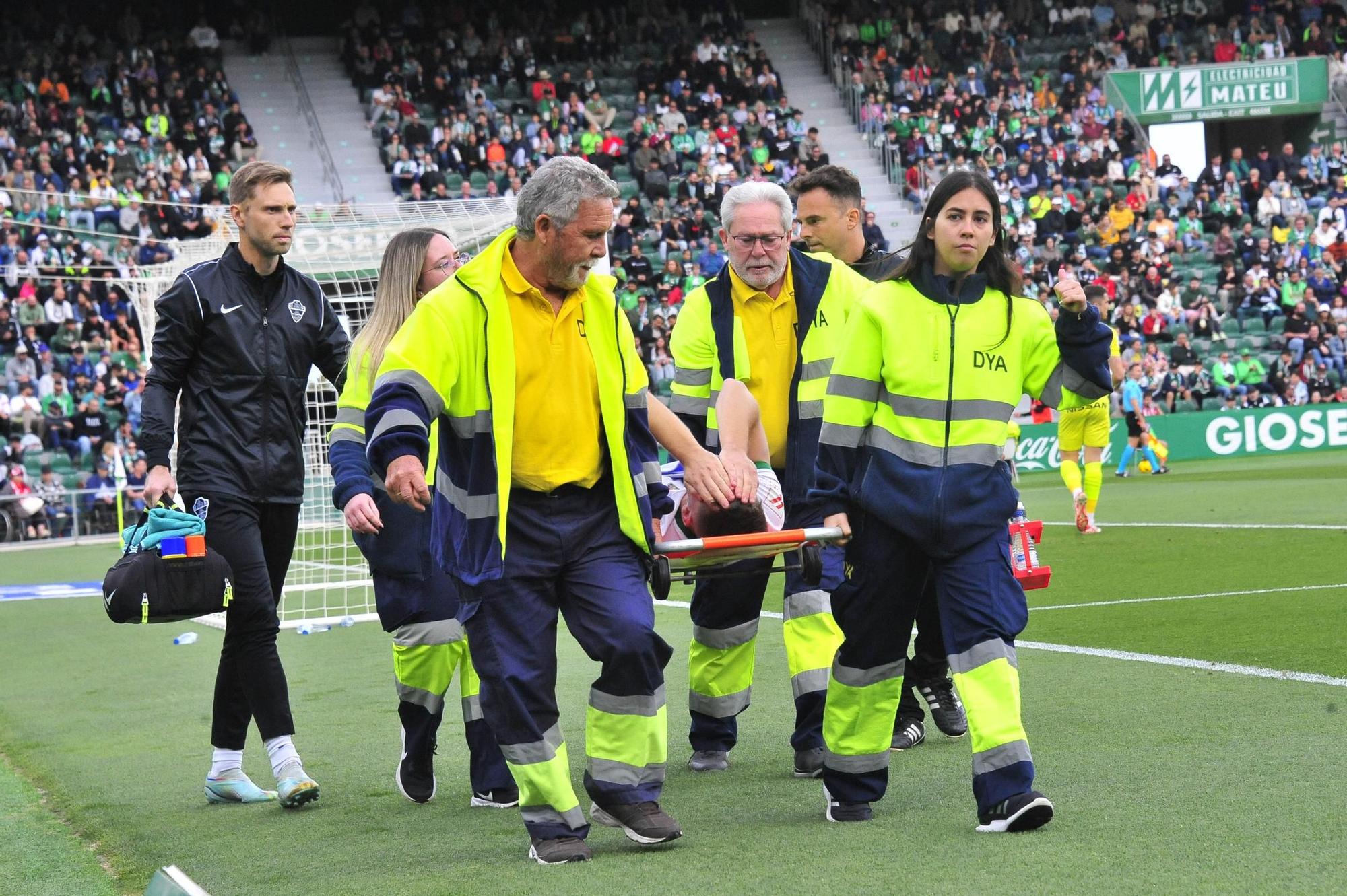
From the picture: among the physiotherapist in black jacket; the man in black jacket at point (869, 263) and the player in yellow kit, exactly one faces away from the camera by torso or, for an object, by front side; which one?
the player in yellow kit

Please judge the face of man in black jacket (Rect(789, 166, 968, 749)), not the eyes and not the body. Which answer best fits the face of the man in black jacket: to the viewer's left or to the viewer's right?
to the viewer's left

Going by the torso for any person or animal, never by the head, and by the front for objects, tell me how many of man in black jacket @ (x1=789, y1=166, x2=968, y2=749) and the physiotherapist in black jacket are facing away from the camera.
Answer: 0

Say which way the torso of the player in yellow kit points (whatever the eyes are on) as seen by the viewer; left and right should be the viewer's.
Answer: facing away from the viewer

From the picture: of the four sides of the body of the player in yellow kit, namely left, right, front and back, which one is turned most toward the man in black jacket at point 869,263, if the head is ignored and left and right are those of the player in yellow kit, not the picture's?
back

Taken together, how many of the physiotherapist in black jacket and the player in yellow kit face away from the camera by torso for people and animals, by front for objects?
1

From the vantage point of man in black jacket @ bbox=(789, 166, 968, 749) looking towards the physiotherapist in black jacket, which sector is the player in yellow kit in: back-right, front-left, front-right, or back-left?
back-right

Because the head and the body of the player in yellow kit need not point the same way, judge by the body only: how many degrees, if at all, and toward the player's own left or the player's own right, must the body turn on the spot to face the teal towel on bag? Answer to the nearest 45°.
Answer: approximately 180°

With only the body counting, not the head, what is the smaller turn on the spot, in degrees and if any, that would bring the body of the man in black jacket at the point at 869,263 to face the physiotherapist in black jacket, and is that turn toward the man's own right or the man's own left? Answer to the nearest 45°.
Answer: approximately 45° to the man's own right

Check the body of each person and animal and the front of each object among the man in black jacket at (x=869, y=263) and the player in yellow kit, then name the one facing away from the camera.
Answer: the player in yellow kit

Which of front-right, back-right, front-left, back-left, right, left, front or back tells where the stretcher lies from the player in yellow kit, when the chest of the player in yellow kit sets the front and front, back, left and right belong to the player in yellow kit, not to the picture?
back

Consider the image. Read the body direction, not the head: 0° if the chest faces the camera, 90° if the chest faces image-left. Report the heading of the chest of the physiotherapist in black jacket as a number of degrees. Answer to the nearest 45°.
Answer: approximately 315°

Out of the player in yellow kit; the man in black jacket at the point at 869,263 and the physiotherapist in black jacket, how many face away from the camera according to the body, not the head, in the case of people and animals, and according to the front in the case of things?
1

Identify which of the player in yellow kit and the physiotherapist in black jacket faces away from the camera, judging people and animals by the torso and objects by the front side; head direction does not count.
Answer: the player in yellow kit
